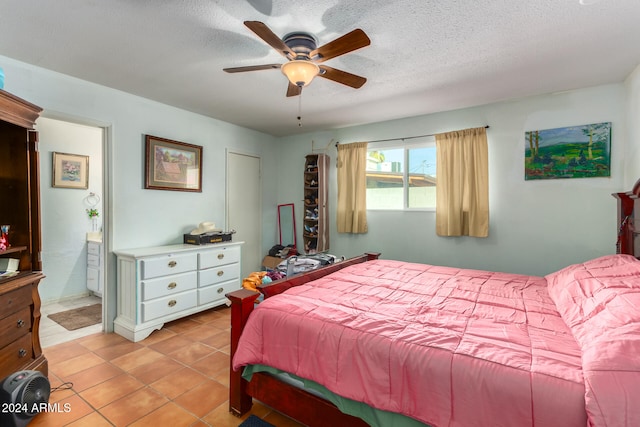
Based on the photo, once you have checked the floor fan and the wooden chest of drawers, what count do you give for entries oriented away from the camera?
0

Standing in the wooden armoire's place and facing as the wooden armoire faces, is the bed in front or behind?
in front

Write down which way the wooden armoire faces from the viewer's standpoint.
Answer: facing the viewer and to the right of the viewer

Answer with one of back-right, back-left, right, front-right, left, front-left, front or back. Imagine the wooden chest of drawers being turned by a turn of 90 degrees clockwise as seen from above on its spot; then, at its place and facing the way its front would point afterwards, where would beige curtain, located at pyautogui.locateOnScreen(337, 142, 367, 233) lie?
back-left

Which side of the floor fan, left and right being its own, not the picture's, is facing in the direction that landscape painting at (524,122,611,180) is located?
front

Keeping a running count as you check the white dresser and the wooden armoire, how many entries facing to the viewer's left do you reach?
0

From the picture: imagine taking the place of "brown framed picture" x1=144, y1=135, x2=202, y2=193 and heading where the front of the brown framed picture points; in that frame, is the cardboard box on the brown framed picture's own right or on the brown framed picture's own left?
on the brown framed picture's own left

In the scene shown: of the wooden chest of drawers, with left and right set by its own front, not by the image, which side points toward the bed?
front

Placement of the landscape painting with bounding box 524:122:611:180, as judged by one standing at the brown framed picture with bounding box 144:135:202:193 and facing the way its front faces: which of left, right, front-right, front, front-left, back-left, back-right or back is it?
front

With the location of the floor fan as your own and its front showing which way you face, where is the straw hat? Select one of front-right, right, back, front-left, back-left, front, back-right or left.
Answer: left
